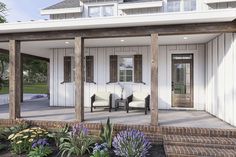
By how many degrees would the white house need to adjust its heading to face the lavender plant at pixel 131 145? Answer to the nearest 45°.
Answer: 0° — it already faces it

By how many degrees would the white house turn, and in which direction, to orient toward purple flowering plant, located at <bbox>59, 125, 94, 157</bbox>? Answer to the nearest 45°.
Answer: approximately 45° to its right

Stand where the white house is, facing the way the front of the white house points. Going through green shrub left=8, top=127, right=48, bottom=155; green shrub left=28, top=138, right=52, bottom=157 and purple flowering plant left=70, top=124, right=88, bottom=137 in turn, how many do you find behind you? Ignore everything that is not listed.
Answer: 0

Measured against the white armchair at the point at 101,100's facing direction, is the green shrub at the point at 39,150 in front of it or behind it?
in front

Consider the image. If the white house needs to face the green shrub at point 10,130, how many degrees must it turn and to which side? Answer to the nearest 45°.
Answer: approximately 45° to its right

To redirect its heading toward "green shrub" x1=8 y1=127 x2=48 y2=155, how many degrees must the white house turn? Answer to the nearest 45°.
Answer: approximately 45° to its right

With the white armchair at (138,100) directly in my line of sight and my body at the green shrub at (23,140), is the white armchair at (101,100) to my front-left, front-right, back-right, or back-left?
front-left

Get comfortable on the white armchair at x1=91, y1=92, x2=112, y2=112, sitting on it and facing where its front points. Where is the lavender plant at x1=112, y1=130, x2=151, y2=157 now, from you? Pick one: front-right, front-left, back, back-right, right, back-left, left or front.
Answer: front

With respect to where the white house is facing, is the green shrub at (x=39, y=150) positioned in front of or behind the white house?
in front

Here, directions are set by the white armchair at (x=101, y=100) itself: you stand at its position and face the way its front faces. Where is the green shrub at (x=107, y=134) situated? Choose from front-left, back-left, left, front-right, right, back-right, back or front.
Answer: front

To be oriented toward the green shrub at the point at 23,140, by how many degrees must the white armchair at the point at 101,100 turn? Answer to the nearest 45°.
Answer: approximately 45° to its right

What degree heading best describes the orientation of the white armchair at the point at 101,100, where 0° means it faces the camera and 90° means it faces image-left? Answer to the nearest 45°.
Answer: approximately 0°

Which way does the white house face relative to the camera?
toward the camera
